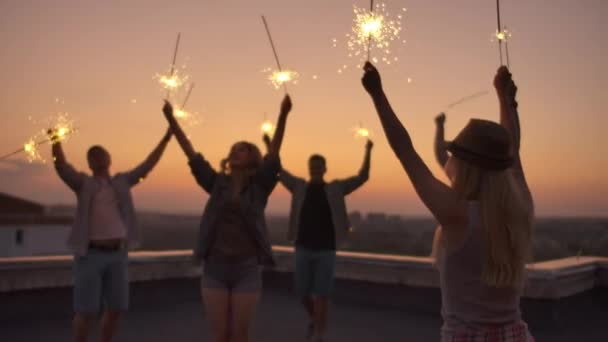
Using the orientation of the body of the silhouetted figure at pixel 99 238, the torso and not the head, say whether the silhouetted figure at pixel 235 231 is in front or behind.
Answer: in front

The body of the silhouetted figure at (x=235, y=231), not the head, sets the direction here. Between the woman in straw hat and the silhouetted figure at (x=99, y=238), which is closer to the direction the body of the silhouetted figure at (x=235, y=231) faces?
the woman in straw hat

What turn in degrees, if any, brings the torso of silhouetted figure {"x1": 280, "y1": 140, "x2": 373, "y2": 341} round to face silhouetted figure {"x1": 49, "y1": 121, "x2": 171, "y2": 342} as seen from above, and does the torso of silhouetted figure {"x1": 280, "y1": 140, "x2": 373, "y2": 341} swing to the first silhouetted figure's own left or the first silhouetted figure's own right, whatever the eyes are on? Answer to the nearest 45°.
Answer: approximately 45° to the first silhouetted figure's own right

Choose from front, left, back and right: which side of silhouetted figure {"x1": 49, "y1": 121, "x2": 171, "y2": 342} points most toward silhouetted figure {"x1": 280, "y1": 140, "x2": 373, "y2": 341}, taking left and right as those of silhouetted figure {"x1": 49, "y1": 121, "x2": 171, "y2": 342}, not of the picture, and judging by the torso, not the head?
left

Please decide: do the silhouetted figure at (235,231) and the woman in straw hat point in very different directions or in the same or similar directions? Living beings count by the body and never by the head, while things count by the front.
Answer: very different directions

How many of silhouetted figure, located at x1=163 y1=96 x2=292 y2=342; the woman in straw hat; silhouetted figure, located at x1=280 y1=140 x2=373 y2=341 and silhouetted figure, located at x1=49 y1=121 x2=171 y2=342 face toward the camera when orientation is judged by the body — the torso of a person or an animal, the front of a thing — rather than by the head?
3

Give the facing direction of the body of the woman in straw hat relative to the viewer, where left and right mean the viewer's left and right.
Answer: facing away from the viewer and to the left of the viewer

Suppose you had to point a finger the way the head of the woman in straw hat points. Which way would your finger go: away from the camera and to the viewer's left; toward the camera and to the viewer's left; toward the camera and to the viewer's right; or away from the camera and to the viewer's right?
away from the camera and to the viewer's left

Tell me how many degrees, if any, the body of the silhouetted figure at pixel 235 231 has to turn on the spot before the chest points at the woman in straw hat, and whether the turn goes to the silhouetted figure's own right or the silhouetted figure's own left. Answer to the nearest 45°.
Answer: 0° — they already face them

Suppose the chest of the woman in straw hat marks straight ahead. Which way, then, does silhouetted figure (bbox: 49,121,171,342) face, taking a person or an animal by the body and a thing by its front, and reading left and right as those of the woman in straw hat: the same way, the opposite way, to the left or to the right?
the opposite way

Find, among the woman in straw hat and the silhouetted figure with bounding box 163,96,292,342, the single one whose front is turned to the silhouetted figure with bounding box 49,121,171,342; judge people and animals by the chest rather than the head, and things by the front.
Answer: the woman in straw hat

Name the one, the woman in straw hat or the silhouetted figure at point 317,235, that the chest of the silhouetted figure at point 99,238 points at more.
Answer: the woman in straw hat

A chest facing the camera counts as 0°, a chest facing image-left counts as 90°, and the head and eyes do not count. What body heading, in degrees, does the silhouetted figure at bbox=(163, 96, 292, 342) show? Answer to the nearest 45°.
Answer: approximately 0°

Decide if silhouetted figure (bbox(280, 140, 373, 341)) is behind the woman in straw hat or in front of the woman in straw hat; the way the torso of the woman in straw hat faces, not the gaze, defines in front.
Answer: in front

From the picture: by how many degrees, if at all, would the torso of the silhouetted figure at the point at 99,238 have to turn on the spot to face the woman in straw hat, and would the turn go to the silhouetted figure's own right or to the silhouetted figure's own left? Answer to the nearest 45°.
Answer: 0° — they already face them
